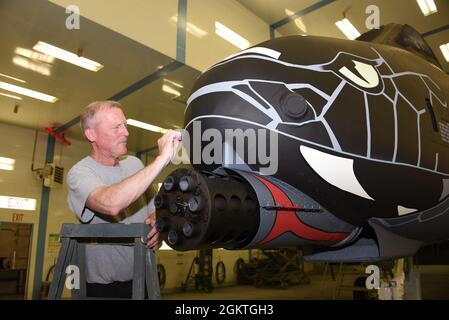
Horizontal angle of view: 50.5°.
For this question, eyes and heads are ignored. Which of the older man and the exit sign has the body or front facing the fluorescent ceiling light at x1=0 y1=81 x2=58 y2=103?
the exit sign

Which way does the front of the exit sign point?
toward the camera

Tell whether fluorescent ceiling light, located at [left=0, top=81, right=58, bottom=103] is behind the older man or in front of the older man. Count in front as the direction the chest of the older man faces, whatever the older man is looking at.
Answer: behind

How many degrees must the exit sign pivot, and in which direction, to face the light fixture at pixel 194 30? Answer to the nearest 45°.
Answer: approximately 45° to its left

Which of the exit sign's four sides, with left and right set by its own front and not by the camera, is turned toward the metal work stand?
front

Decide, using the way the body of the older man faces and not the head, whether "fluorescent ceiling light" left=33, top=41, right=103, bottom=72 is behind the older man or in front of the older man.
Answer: behind

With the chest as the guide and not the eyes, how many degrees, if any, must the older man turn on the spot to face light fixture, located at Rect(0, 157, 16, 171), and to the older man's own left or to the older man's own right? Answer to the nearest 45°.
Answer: approximately 135° to the older man's own left

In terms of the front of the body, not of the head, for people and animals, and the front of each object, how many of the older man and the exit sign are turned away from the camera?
0

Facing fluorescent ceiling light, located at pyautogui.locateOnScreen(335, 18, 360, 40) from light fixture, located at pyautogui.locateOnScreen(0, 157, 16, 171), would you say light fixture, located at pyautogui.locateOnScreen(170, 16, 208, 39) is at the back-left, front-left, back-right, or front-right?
front-right

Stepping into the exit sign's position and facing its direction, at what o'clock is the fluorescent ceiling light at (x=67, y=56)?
The fluorescent ceiling light is roughly at 12 o'clock from the exit sign.

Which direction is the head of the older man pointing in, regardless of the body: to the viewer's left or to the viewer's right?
to the viewer's right

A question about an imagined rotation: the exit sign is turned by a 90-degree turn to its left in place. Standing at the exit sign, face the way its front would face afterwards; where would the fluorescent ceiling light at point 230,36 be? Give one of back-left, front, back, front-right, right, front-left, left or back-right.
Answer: front-right

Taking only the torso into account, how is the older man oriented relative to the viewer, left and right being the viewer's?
facing the viewer and to the right of the viewer

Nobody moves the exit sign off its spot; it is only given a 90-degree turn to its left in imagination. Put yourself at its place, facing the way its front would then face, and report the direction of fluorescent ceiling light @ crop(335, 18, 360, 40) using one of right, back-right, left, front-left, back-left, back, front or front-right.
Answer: front-right

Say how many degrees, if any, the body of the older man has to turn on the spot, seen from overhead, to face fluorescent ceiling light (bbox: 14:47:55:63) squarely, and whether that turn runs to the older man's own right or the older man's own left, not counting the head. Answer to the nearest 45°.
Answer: approximately 135° to the older man's own left

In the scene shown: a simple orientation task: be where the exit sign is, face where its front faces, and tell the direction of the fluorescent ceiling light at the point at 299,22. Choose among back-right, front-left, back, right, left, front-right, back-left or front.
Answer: front-left
